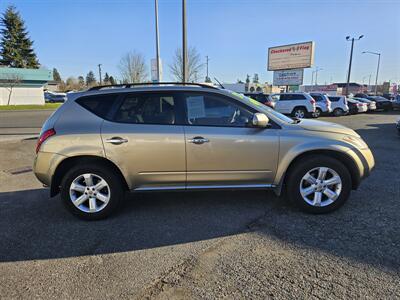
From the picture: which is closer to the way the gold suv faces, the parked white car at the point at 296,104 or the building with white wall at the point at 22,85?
the parked white car

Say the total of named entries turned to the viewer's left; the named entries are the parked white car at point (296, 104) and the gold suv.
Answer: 1

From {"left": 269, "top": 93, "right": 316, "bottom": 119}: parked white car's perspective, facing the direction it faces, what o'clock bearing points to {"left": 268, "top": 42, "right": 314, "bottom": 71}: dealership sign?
The dealership sign is roughly at 3 o'clock from the parked white car.

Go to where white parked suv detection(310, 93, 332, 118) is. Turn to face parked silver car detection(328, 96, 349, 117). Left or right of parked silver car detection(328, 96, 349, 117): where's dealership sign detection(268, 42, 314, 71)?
left

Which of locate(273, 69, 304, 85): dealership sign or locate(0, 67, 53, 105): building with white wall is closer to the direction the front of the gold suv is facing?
the dealership sign

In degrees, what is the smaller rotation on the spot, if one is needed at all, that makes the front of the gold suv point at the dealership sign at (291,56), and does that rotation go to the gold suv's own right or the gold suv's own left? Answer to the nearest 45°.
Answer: approximately 90° to the gold suv's own left

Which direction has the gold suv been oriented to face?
to the viewer's right

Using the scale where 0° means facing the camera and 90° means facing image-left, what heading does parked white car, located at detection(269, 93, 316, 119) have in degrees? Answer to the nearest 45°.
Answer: approximately 90°

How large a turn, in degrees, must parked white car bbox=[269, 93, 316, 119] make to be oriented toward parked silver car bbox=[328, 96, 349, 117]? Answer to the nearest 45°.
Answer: approximately 135° to its right

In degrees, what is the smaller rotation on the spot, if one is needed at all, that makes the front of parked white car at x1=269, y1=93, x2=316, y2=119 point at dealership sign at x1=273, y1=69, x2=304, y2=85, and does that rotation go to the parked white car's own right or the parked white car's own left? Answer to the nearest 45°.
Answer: approximately 90° to the parked white car's own right

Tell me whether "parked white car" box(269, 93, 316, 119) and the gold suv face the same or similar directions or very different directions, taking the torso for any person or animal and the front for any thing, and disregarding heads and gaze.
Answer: very different directions
